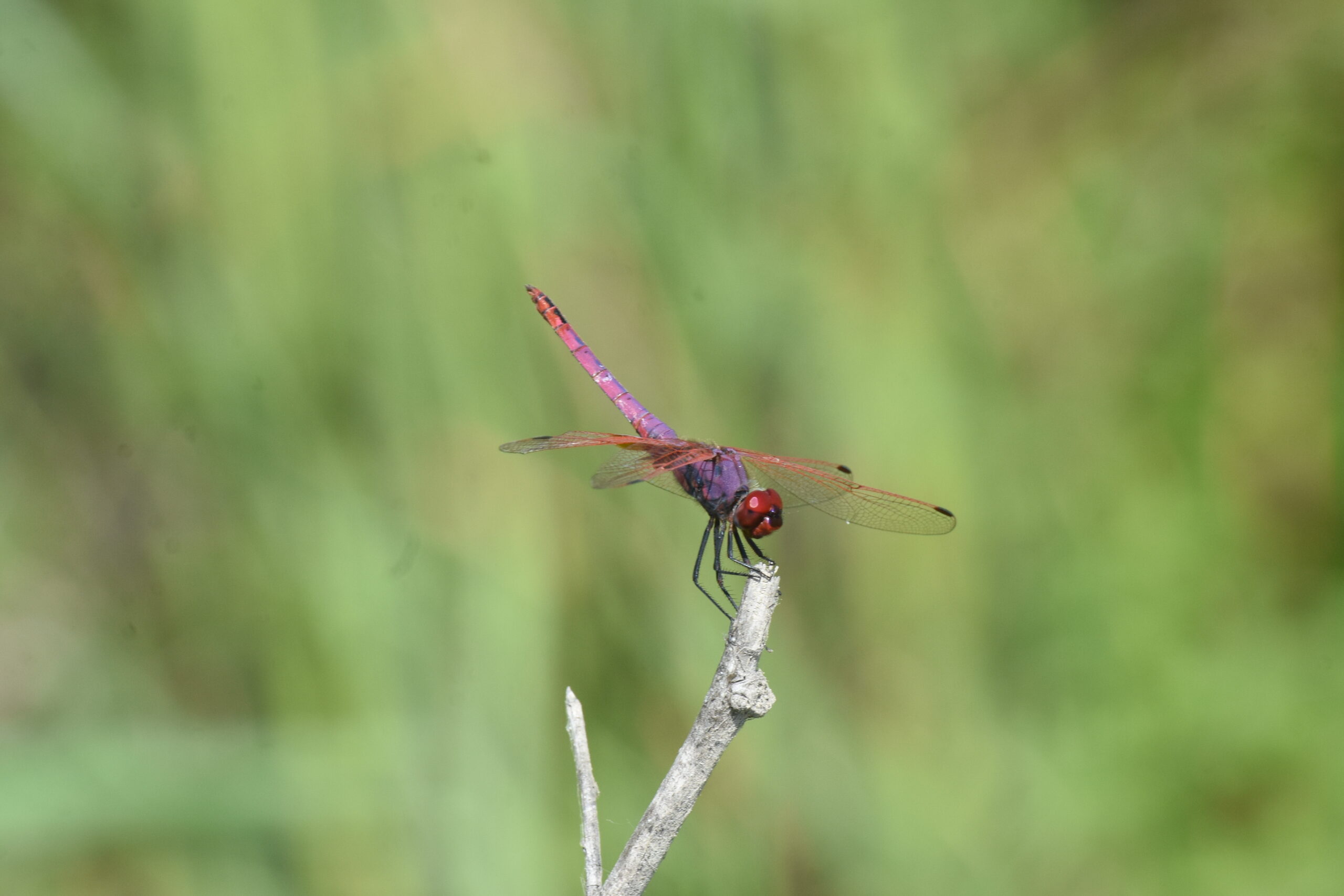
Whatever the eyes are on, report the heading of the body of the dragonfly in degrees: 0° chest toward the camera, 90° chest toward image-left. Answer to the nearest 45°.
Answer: approximately 315°
